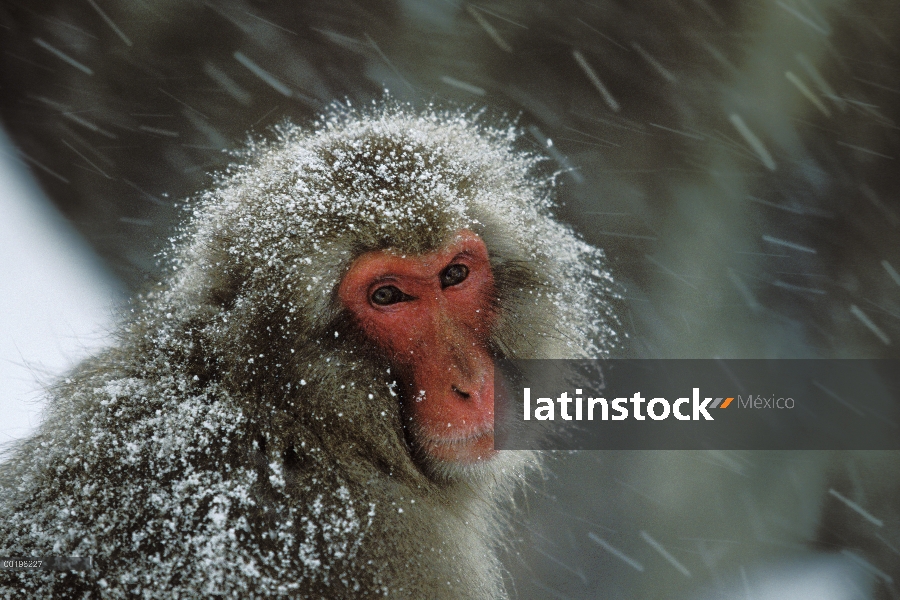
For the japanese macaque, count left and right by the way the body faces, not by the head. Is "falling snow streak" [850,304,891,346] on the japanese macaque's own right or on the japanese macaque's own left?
on the japanese macaque's own left

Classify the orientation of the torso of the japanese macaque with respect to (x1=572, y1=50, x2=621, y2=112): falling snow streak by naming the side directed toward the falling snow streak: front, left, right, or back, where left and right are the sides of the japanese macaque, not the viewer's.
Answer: left

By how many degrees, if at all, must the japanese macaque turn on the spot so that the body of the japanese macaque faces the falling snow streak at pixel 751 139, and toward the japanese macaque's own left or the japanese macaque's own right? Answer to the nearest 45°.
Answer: approximately 90° to the japanese macaque's own left

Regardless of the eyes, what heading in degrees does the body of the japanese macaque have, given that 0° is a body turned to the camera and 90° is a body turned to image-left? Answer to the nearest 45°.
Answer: approximately 315°

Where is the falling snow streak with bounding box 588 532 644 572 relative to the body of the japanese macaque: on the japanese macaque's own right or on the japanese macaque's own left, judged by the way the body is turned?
on the japanese macaque's own left
